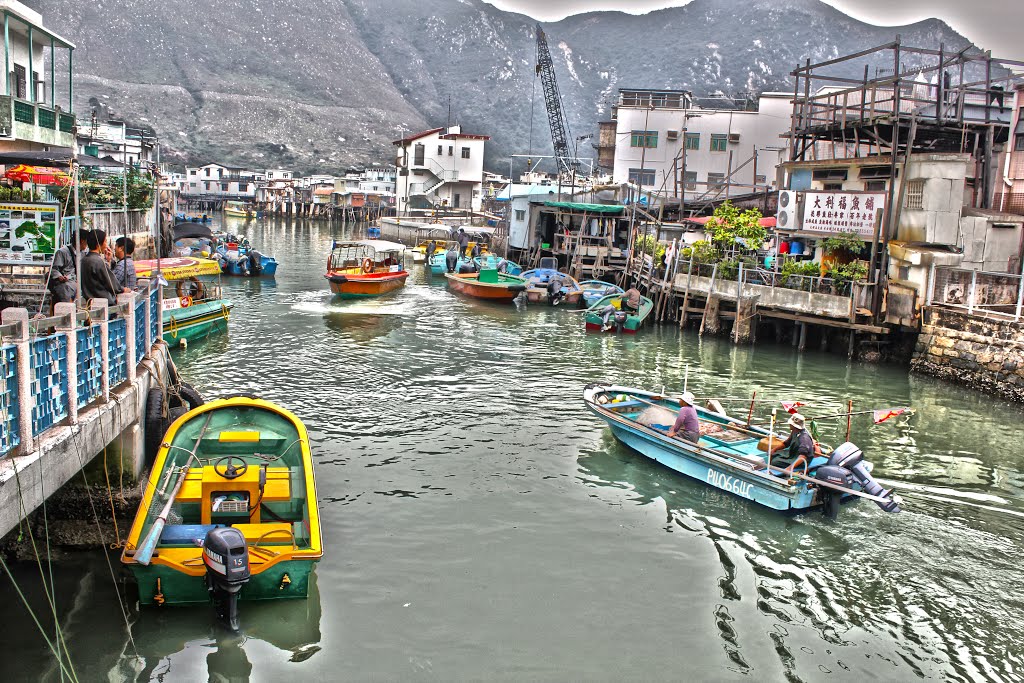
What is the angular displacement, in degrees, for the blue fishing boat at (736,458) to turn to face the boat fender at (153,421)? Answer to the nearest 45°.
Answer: approximately 90° to its left

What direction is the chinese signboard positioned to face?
toward the camera

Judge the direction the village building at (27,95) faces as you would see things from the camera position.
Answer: facing the viewer and to the right of the viewer

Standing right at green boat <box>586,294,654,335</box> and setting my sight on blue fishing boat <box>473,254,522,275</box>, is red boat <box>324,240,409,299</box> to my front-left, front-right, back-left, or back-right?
front-left

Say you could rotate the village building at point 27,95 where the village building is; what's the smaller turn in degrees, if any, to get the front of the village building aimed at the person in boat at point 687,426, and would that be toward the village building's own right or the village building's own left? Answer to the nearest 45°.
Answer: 0° — it already faces them

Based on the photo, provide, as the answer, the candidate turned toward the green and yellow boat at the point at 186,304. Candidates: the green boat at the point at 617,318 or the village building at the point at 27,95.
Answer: the village building

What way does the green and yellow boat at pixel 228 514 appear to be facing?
away from the camera

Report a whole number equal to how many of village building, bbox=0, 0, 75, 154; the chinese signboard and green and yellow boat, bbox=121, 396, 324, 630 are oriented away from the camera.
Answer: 1

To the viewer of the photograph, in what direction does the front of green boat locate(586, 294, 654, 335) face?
facing away from the viewer and to the right of the viewer

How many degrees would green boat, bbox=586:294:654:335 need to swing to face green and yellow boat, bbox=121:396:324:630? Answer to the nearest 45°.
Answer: approximately 135° to its right

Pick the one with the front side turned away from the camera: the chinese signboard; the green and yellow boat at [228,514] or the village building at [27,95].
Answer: the green and yellow boat

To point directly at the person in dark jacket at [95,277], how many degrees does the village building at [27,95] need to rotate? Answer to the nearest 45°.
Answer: approximately 45° to its right

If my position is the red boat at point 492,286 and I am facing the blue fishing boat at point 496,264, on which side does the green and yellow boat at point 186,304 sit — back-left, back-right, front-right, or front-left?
back-left

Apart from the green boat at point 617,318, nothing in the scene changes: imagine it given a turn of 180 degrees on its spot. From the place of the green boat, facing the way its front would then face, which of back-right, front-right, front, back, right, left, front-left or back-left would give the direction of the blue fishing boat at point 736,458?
front-left

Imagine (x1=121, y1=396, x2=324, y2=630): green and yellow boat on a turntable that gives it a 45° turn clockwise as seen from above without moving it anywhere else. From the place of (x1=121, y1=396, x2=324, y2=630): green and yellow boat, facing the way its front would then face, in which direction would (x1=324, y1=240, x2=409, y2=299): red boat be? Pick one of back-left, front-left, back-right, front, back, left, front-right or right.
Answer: front-left

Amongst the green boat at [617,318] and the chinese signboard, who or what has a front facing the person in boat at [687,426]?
the chinese signboard

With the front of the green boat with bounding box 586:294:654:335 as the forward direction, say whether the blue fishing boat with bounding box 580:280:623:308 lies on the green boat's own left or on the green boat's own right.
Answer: on the green boat's own left

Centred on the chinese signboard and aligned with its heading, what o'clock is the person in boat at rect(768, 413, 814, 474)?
The person in boat is roughly at 12 o'clock from the chinese signboard.

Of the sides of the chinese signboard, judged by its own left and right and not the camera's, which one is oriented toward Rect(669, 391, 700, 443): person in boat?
front
